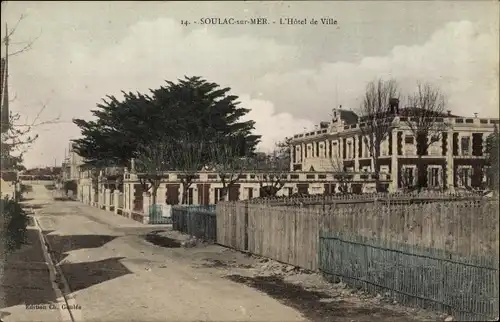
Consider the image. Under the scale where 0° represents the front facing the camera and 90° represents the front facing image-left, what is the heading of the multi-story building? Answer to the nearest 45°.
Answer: approximately 45°

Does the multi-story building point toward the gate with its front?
yes

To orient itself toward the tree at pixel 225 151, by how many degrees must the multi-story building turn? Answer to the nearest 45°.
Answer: approximately 45° to its right

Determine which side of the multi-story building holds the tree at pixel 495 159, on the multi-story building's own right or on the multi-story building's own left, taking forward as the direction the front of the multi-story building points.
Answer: on the multi-story building's own left

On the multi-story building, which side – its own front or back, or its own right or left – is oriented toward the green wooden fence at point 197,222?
front

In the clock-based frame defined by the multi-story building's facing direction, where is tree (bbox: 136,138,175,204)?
The tree is roughly at 1 o'clock from the multi-story building.

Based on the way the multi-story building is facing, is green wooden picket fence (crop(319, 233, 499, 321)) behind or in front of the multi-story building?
in front

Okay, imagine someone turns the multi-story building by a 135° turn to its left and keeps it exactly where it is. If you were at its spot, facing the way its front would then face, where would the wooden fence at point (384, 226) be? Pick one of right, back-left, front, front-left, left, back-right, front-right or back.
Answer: right
